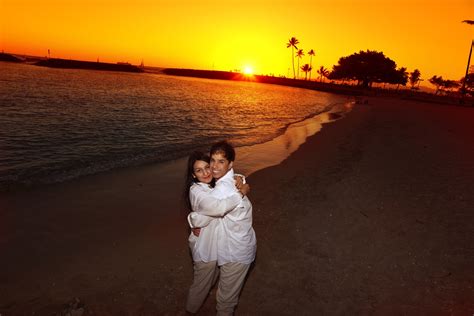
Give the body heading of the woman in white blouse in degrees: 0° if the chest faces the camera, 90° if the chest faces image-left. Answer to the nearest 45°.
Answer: approximately 270°
